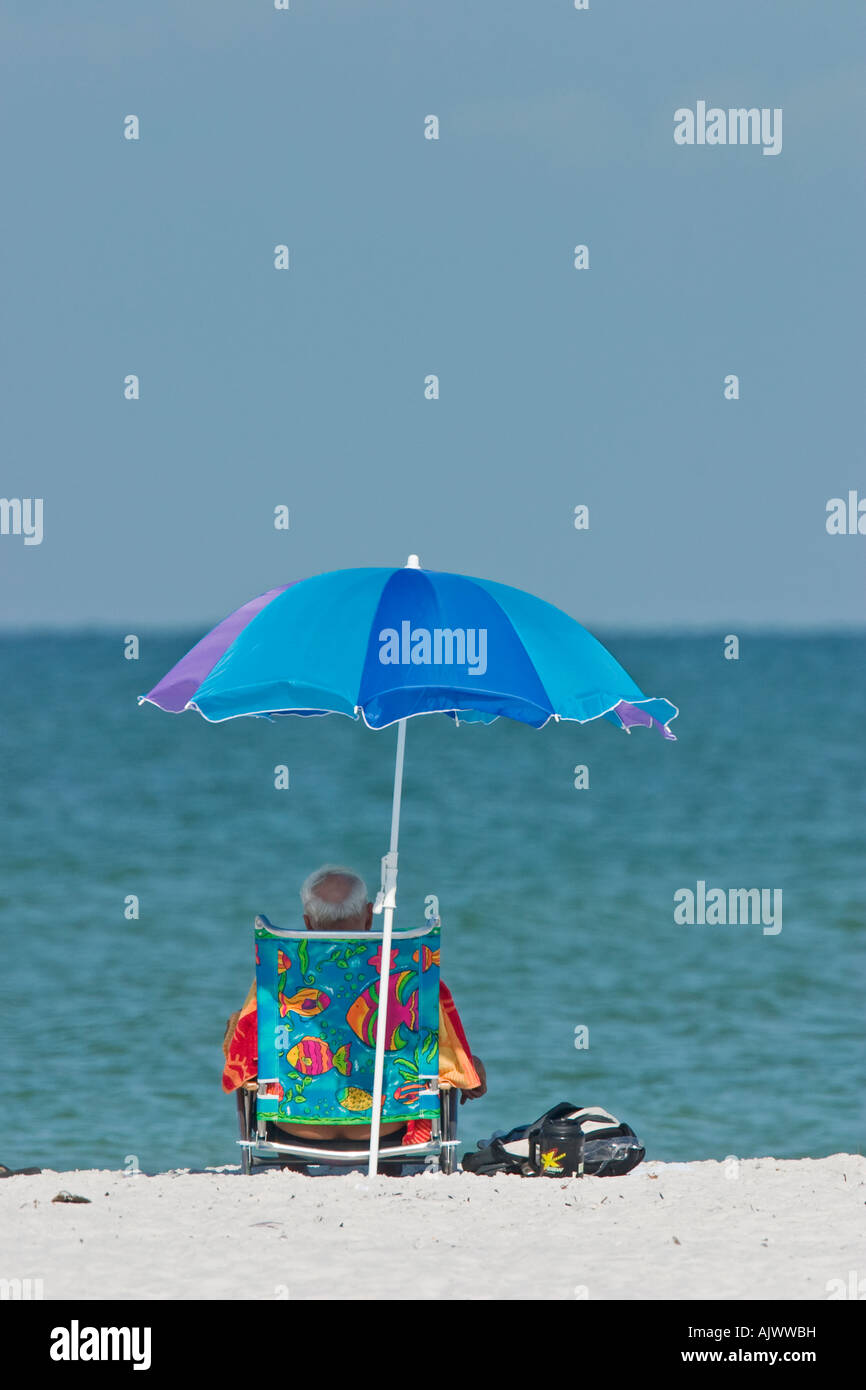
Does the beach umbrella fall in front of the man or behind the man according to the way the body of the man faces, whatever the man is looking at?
behind

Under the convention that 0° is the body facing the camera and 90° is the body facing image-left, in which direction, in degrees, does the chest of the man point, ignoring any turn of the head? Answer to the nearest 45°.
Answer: approximately 180°

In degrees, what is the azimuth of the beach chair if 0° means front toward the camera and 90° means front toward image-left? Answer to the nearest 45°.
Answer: approximately 180°

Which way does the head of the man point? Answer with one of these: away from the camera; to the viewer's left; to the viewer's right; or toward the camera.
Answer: away from the camera
